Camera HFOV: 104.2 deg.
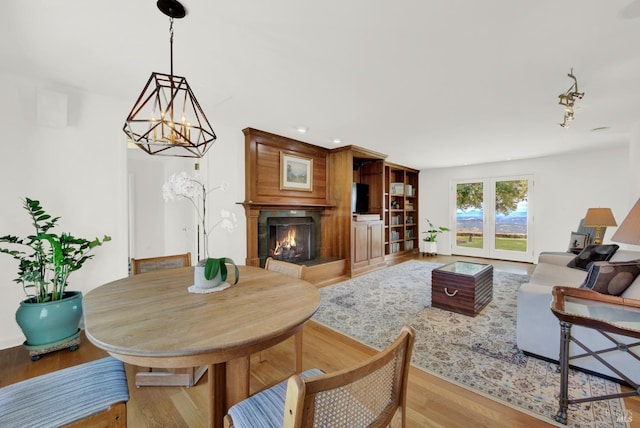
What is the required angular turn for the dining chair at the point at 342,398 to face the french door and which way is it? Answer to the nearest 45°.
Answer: approximately 90° to its right

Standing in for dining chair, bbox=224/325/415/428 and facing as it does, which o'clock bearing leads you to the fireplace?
The fireplace is roughly at 1 o'clock from the dining chair.

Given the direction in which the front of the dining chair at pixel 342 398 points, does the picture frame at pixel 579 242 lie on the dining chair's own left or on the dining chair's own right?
on the dining chair's own right

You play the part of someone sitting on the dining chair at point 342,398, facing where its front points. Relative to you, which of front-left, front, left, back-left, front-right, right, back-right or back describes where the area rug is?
right

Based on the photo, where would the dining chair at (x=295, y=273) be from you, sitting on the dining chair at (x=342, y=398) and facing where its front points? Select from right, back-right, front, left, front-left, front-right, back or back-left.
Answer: front-right

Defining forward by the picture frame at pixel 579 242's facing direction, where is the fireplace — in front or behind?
in front

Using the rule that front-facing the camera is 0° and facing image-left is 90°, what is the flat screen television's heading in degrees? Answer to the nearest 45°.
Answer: approximately 315°

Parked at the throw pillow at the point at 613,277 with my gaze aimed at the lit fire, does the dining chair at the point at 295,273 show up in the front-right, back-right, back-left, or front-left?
front-left

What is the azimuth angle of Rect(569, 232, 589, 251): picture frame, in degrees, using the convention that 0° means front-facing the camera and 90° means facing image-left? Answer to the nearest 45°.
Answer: approximately 45°

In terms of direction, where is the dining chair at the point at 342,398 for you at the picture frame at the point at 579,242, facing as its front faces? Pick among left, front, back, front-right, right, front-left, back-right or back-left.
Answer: front-left

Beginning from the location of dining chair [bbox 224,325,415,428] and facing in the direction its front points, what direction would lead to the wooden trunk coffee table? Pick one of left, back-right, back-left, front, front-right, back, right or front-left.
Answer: right

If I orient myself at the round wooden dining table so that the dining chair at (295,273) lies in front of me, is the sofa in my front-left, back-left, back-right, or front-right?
front-right

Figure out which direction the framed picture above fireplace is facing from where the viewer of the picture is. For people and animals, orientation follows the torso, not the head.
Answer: facing the viewer and to the right of the viewer

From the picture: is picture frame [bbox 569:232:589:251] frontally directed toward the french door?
no

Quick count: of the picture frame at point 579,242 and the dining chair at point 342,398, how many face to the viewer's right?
0

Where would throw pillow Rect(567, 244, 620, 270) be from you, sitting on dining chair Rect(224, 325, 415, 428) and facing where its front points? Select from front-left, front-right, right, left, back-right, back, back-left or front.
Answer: right

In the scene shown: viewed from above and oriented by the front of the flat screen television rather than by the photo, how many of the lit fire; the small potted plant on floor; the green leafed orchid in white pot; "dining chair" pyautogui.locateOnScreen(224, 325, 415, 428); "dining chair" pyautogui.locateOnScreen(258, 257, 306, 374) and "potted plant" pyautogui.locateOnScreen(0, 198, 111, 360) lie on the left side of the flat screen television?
1

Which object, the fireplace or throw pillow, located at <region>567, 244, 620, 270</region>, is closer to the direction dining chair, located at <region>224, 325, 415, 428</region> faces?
the fireplace
